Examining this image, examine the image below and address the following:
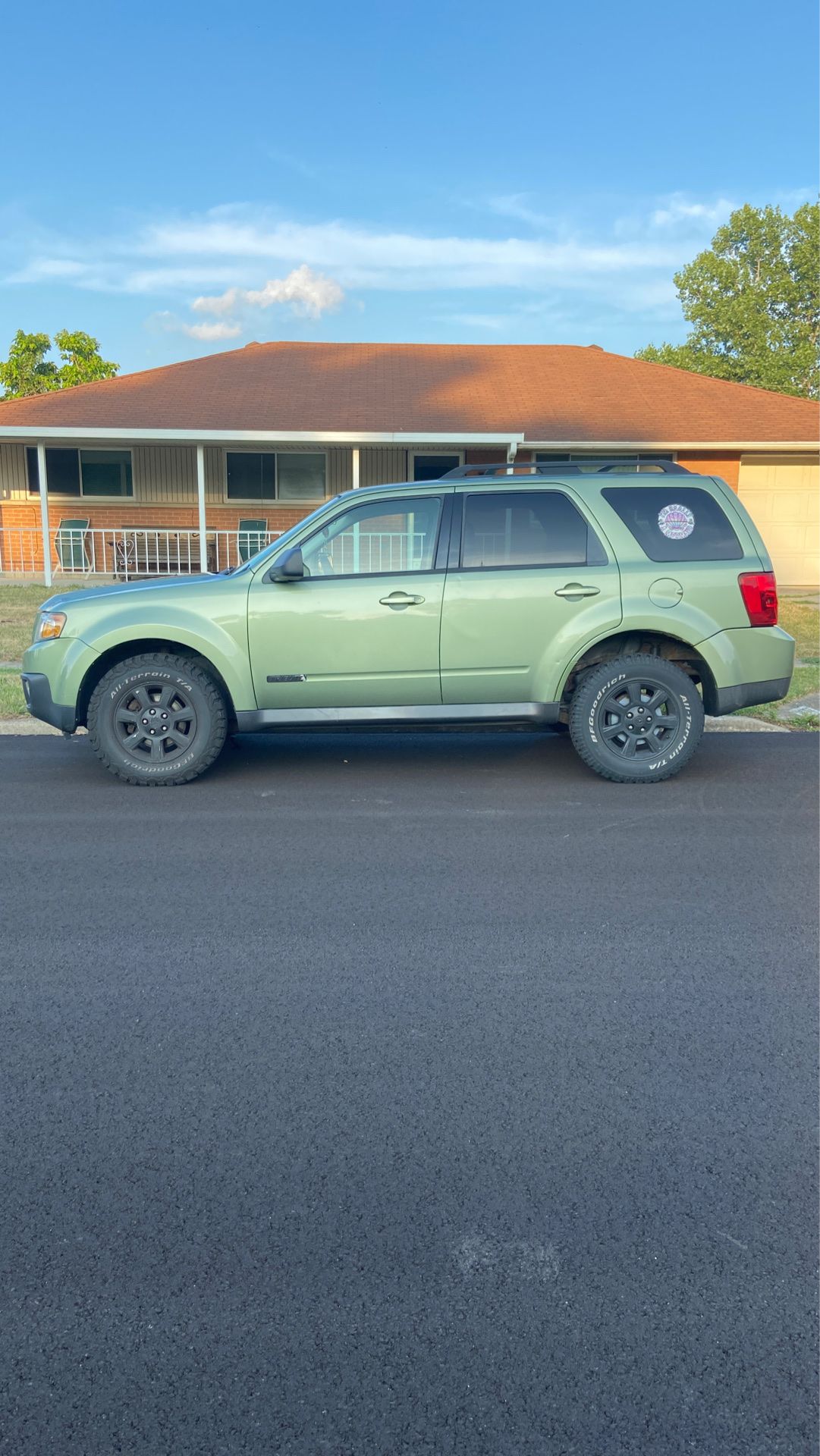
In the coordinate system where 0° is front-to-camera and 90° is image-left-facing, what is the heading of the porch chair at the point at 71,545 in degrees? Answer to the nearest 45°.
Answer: approximately 0°

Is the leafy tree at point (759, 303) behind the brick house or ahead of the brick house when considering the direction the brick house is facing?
behind

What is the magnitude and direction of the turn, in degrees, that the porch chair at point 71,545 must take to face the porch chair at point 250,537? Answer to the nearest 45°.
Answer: approximately 45° to its left

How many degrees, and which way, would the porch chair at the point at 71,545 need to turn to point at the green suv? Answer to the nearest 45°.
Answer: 0° — it already faces it

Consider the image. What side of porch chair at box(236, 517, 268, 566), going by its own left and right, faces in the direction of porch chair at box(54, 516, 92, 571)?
right

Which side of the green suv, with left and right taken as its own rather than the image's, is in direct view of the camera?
left

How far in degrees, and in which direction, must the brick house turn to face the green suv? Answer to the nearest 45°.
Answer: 0° — it already faces it

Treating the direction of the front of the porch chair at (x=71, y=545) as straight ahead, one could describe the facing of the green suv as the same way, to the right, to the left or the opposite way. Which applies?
to the right
